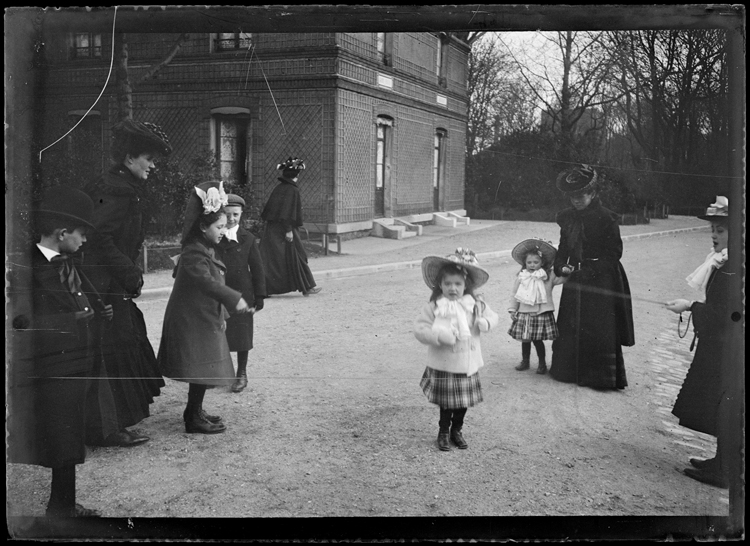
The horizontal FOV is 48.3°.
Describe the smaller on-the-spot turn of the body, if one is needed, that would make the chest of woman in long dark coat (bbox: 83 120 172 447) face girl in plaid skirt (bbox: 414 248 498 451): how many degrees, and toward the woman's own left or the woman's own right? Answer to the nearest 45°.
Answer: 0° — they already face them

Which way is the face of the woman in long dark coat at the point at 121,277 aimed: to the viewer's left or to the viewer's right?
to the viewer's right

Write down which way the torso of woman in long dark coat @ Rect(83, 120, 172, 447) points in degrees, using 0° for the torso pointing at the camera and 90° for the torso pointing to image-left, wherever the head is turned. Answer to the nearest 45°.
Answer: approximately 270°

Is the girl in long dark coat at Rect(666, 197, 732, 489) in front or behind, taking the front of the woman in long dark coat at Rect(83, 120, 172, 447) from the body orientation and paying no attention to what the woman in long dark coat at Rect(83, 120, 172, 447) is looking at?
in front

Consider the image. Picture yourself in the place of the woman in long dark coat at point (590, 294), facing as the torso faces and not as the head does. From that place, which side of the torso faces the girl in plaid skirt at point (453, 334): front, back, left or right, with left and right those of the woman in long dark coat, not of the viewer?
front

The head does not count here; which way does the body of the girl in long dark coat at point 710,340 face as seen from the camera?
to the viewer's left

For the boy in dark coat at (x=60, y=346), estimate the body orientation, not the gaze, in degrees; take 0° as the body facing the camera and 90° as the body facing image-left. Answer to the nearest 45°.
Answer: approximately 270°

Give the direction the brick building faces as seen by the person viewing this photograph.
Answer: facing the viewer and to the right of the viewer
